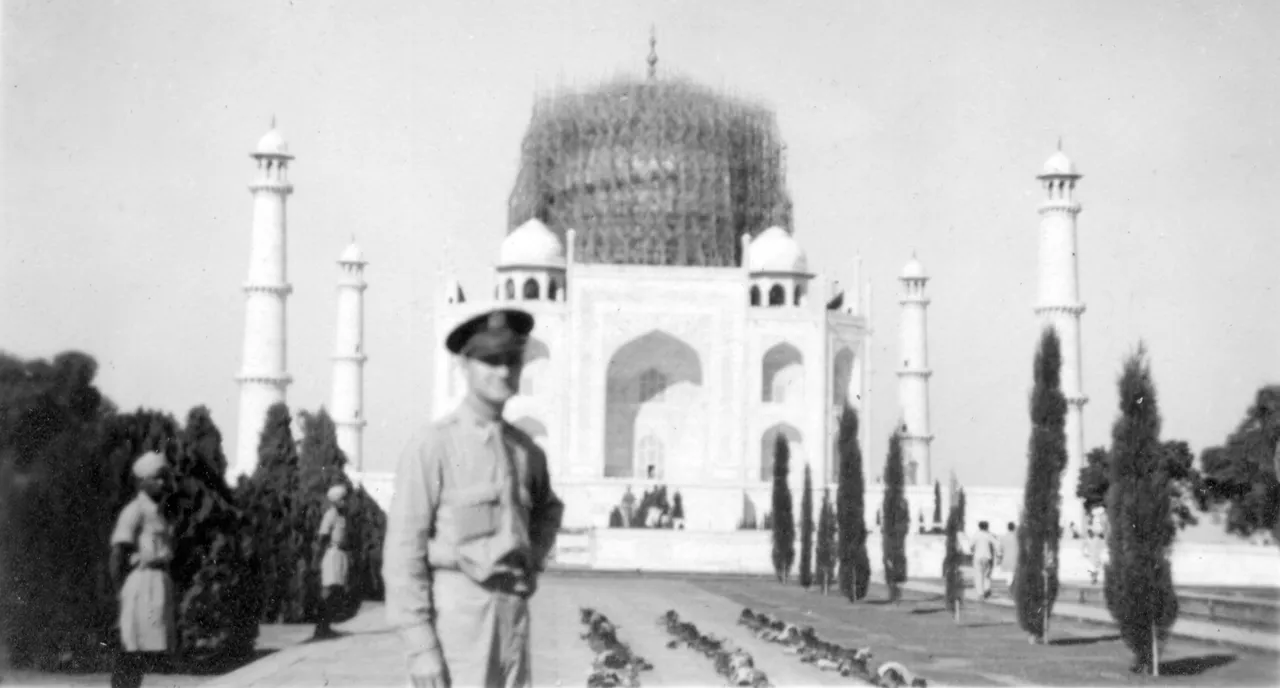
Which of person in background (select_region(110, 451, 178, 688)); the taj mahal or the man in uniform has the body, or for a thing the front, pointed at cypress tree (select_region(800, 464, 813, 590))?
the taj mahal

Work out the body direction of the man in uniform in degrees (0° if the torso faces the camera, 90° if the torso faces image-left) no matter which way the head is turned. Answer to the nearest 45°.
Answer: approximately 315°

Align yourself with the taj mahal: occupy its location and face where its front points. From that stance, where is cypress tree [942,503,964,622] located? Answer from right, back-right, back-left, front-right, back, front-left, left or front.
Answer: front

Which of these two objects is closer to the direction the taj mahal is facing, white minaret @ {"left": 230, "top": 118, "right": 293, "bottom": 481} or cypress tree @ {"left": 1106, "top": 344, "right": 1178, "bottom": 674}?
the cypress tree

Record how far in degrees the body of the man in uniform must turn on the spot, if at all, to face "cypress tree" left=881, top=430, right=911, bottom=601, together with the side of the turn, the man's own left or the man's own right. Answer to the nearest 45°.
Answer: approximately 135° to the man's own left

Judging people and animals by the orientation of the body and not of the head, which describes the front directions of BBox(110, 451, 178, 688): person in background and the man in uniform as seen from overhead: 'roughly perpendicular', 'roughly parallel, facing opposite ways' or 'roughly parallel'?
roughly parallel

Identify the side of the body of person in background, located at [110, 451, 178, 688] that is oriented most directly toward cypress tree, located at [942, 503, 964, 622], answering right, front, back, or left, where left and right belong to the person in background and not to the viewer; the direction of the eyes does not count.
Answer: left

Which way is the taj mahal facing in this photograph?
toward the camera

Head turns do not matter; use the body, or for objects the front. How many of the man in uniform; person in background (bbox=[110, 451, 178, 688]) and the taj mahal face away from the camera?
0

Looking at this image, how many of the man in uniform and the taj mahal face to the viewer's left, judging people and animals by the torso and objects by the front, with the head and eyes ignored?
0

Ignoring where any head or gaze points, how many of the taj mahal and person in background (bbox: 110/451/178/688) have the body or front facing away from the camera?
0

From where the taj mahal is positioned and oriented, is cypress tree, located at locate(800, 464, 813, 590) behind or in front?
in front

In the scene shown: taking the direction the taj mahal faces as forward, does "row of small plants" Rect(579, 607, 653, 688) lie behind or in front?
in front

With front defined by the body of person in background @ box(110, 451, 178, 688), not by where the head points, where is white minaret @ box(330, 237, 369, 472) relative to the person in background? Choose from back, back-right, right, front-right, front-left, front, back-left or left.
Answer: back-left
